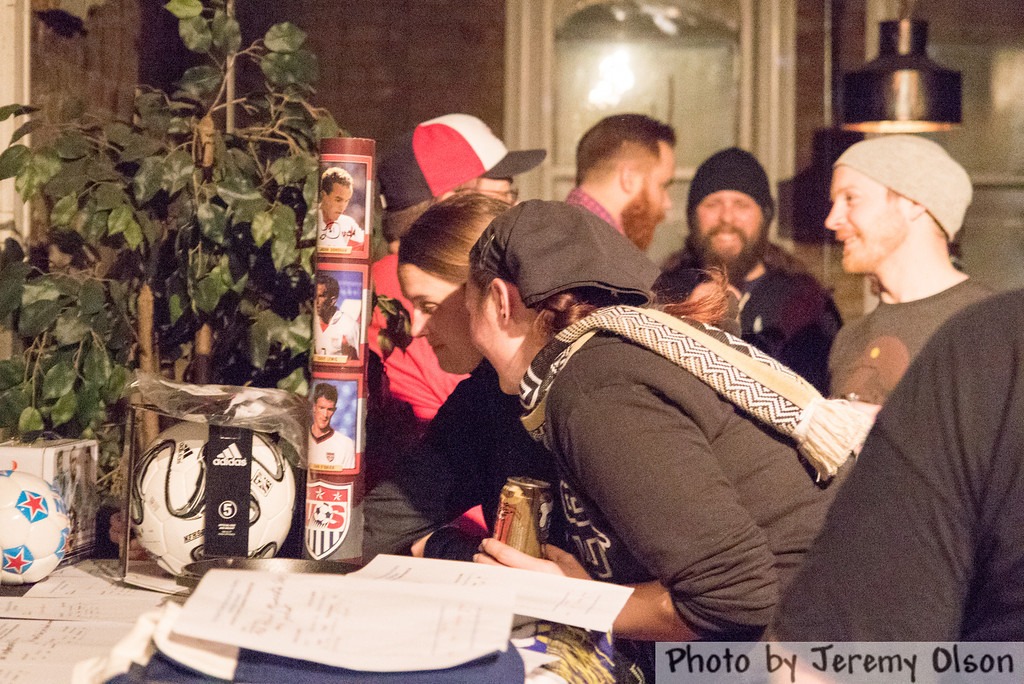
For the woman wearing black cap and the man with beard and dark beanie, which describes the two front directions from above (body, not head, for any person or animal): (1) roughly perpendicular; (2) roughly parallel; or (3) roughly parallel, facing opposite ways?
roughly perpendicular

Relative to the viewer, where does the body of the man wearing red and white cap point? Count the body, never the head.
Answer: to the viewer's right

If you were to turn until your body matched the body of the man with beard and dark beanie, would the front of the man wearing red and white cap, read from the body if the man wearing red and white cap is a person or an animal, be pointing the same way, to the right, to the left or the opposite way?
to the left

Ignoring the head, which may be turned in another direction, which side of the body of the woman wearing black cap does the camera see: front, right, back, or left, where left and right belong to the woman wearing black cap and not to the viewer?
left

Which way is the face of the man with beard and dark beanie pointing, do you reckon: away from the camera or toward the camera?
toward the camera

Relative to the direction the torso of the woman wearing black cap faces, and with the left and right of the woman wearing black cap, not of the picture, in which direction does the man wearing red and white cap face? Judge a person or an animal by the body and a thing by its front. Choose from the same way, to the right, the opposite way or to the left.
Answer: the opposite way

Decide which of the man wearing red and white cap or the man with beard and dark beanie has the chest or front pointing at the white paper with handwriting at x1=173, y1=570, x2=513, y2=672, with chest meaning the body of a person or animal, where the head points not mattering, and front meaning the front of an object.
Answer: the man with beard and dark beanie

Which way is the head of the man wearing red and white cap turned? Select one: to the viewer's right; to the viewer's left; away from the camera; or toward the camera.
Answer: to the viewer's right

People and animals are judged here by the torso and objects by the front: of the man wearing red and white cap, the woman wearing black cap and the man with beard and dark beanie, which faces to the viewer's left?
the woman wearing black cap

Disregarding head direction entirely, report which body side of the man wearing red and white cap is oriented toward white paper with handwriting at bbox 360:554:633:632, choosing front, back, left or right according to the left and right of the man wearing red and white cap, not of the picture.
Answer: right

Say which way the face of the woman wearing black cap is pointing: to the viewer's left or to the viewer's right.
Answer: to the viewer's left

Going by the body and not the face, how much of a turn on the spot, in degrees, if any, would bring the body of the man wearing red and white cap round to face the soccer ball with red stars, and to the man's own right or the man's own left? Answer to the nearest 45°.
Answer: approximately 135° to the man's own right

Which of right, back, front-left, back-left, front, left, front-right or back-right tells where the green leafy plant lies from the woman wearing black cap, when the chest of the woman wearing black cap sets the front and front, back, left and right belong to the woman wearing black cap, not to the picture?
front-right

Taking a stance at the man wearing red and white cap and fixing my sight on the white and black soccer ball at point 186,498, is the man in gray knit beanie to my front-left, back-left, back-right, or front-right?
back-left

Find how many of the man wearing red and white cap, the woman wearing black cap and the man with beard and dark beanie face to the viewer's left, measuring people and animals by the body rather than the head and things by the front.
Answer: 1

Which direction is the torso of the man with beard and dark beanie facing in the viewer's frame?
toward the camera
